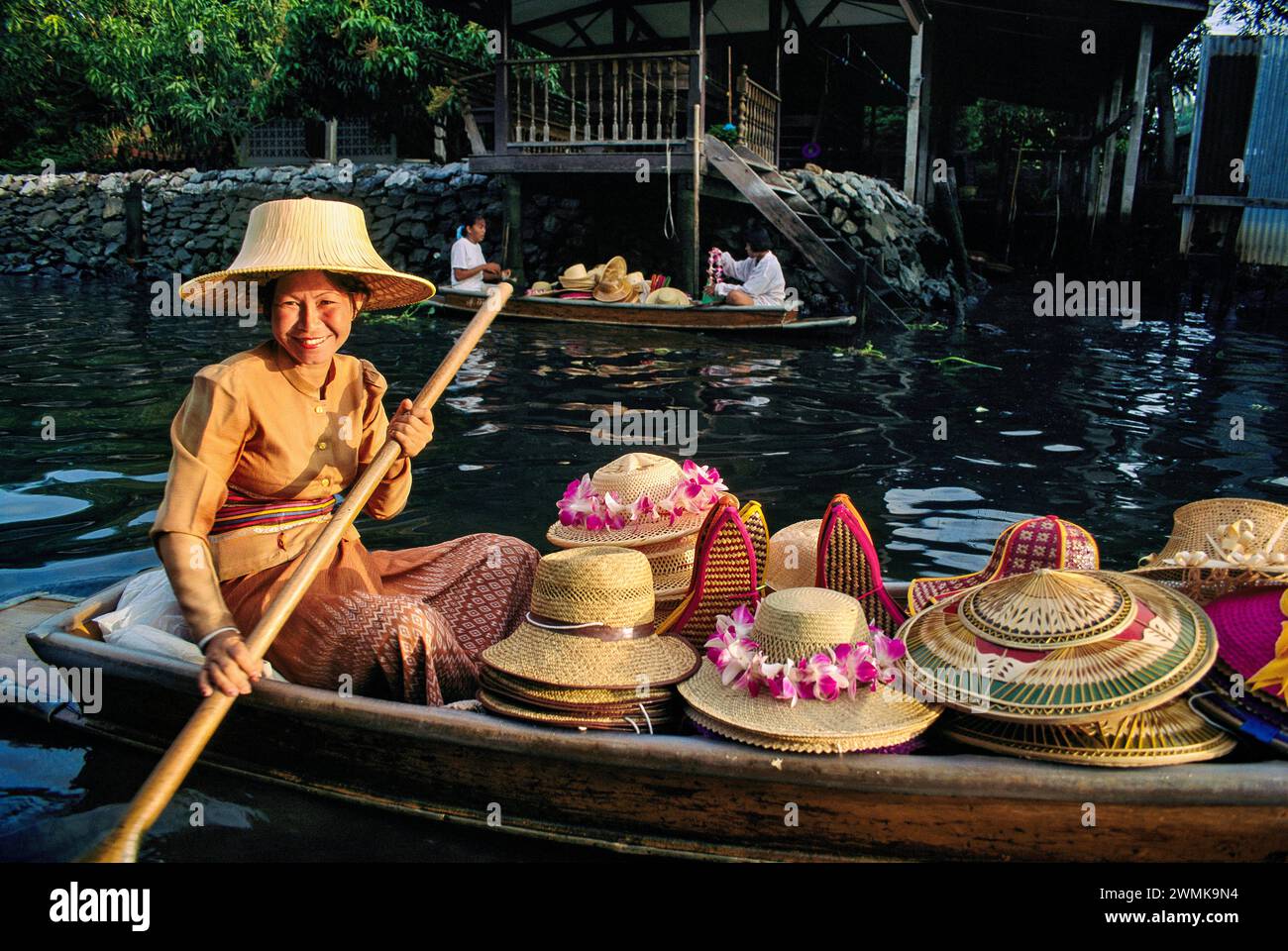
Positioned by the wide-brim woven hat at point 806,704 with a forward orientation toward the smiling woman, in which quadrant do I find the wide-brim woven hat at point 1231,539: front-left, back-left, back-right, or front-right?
back-right

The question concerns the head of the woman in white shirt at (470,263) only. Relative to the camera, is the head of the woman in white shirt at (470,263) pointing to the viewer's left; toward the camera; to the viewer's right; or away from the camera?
to the viewer's right

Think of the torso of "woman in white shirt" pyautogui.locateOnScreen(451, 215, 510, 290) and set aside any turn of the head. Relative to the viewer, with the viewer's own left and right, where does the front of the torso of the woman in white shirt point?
facing to the right of the viewer

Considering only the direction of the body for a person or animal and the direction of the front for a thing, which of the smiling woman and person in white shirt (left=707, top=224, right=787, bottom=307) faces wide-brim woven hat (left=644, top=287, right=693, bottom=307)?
the person in white shirt

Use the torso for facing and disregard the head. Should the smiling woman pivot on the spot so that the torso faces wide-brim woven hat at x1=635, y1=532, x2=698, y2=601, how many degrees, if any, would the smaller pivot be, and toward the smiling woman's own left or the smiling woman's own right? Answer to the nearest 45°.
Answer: approximately 45° to the smiling woman's own left

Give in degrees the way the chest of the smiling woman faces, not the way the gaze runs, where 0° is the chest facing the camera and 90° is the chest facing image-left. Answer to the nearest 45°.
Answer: approximately 315°

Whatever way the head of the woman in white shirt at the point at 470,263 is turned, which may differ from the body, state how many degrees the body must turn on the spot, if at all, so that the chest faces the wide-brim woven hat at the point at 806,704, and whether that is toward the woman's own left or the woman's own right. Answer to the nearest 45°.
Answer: approximately 90° to the woman's own right

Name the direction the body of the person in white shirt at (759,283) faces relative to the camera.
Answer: to the viewer's left
